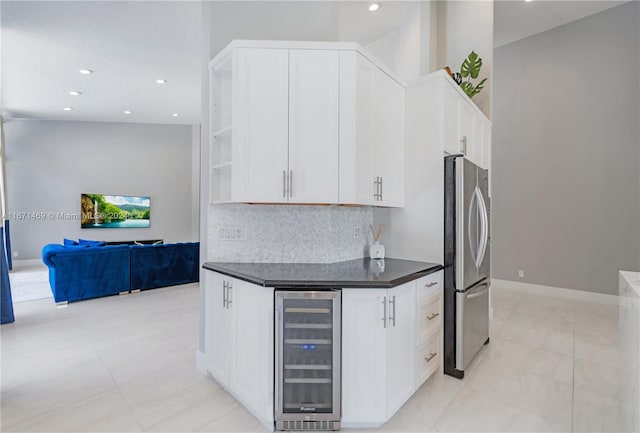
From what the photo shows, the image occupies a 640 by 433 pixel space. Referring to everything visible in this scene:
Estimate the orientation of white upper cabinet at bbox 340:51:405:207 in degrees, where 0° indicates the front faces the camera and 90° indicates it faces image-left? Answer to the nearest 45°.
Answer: approximately 315°

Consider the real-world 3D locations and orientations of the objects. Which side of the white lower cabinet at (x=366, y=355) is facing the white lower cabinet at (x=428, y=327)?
left

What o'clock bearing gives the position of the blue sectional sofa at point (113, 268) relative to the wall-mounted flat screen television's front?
The blue sectional sofa is roughly at 12 o'clock from the wall-mounted flat screen television.

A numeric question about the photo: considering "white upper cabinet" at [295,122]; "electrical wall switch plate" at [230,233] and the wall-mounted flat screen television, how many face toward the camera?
3

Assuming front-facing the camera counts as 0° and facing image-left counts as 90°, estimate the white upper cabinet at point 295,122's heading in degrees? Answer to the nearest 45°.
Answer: approximately 0°

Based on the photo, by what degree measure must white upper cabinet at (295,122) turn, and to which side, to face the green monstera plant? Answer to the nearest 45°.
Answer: approximately 135° to its left

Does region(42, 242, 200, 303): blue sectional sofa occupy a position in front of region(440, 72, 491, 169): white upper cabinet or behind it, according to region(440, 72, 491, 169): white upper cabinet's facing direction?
behind

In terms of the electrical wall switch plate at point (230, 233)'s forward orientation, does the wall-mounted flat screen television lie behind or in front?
behind

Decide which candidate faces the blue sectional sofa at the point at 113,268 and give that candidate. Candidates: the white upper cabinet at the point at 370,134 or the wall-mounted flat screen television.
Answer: the wall-mounted flat screen television

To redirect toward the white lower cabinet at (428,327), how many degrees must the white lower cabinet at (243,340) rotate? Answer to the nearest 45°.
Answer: approximately 135° to its left
